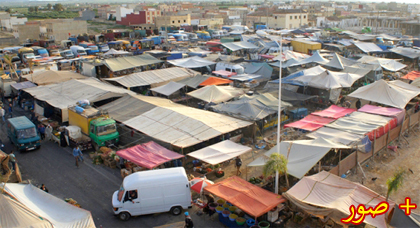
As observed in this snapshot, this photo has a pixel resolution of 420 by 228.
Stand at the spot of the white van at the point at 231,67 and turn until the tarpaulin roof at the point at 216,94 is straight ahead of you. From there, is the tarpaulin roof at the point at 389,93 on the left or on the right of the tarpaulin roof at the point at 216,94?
left

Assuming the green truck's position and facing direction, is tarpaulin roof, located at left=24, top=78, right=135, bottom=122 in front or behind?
behind

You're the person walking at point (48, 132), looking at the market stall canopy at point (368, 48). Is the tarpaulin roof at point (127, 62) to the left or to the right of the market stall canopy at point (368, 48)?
left

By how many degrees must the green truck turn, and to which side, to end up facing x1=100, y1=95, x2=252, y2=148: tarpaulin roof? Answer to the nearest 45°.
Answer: approximately 45° to its left

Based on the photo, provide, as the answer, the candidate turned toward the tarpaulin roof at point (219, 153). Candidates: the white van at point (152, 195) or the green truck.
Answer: the green truck

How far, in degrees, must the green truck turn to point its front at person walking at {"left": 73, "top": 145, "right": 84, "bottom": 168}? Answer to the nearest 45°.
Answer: approximately 90° to its right

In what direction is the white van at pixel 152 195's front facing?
to the viewer's left

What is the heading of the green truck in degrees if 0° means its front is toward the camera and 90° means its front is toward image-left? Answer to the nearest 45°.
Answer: approximately 315°
